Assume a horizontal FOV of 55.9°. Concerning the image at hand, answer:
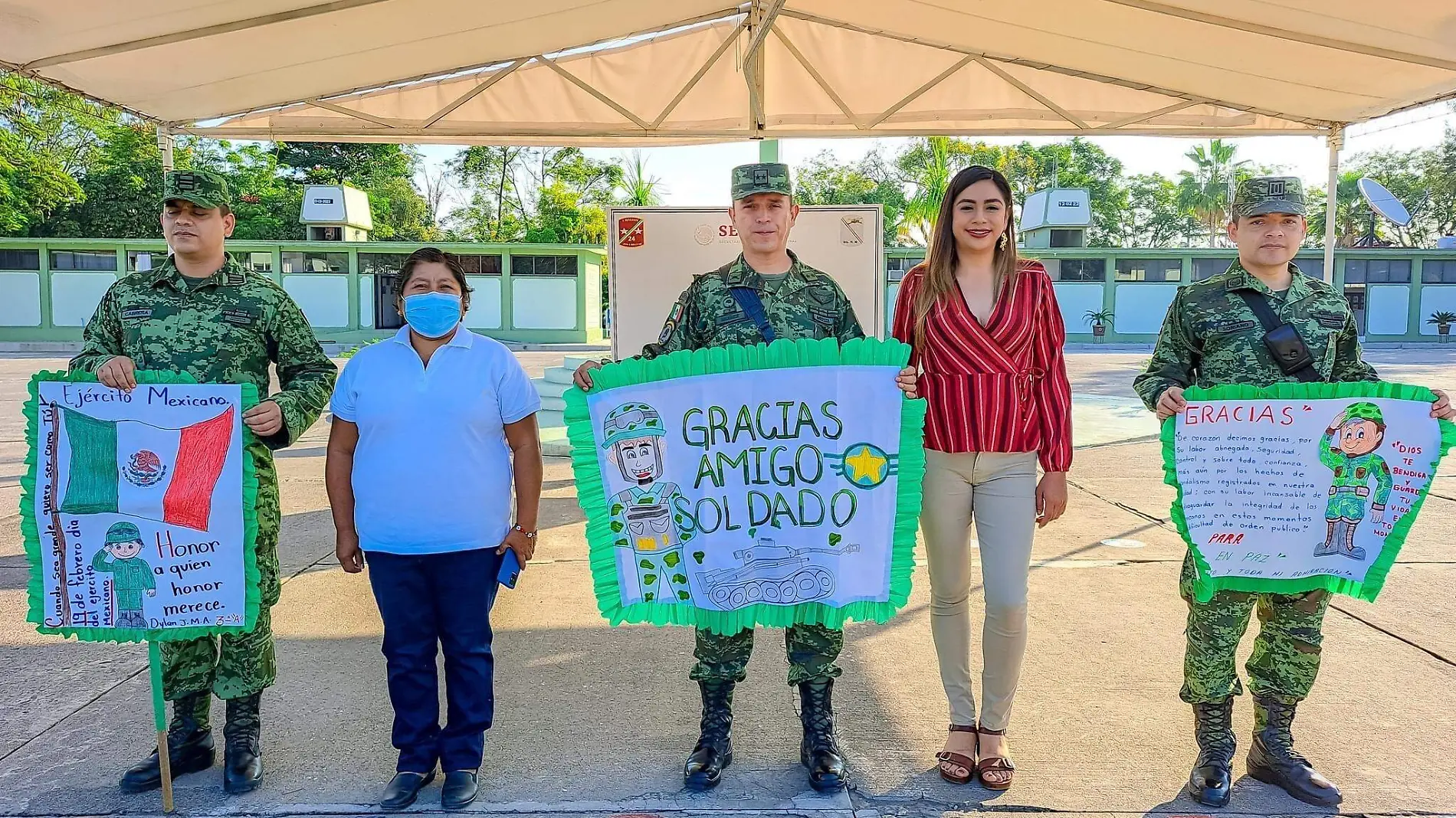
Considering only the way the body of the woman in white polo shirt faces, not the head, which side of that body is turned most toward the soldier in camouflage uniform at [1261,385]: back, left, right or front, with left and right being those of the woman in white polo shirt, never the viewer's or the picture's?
left

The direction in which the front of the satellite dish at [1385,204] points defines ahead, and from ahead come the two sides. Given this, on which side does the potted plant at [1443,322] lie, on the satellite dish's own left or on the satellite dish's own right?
on the satellite dish's own left

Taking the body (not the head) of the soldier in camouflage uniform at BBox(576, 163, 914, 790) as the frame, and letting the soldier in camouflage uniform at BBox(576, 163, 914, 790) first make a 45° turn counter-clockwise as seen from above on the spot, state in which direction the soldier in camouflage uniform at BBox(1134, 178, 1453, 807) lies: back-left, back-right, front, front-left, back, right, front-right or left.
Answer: front-left

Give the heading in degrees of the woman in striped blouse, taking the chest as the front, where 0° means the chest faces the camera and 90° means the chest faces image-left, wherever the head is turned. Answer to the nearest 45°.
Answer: approximately 0°

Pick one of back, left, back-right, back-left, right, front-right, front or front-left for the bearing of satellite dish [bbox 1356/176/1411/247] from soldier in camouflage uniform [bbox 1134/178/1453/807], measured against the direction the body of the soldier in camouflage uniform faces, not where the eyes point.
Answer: back

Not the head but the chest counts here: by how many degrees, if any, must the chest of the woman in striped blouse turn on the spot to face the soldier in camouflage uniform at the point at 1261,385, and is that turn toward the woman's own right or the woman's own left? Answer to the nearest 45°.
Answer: approximately 90° to the woman's own left

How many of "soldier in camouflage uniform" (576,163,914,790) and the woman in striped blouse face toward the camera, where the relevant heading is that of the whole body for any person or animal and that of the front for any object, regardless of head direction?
2

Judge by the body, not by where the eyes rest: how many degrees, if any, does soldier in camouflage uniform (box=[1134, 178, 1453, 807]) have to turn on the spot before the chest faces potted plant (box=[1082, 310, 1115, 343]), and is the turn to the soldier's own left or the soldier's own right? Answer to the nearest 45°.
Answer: approximately 180°
